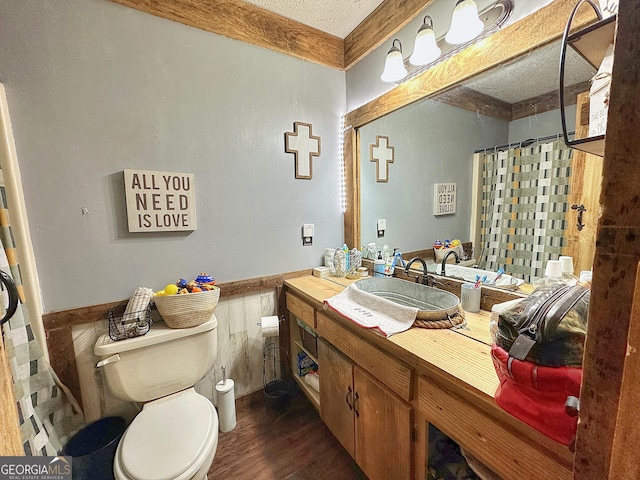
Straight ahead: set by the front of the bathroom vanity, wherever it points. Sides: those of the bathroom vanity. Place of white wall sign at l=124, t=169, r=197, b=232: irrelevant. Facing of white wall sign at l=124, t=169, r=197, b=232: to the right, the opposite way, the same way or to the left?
to the left

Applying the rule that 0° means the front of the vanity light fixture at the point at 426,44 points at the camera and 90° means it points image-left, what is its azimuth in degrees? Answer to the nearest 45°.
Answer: approximately 45°

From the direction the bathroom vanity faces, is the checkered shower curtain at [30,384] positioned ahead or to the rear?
ahead

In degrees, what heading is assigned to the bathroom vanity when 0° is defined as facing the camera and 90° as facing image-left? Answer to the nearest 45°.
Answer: approximately 45°

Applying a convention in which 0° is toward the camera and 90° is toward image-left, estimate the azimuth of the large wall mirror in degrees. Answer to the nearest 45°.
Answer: approximately 45°

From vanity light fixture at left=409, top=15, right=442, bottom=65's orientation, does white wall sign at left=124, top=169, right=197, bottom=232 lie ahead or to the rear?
ahead
